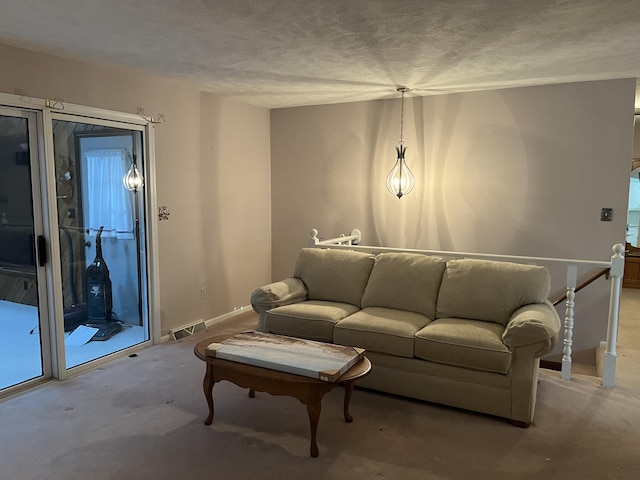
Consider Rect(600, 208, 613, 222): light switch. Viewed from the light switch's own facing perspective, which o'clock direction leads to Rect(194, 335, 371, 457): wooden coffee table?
The wooden coffee table is roughly at 1 o'clock from the light switch.

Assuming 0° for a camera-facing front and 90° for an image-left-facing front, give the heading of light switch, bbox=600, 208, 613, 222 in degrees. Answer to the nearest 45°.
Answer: approximately 0°

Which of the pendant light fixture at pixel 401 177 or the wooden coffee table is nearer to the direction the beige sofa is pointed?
the wooden coffee table

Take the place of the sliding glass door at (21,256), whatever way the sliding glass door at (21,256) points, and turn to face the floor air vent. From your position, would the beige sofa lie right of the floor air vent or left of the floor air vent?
right

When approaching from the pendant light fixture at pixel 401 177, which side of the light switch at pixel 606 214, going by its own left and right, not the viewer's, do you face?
right

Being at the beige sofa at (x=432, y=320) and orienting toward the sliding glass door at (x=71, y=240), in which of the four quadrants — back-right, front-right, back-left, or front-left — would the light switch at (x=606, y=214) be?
back-right

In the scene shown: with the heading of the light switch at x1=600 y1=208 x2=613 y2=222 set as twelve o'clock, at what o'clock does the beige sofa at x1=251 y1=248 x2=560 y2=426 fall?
The beige sofa is roughly at 1 o'clock from the light switch.

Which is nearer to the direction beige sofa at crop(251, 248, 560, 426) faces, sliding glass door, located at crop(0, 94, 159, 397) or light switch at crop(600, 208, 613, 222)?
the sliding glass door

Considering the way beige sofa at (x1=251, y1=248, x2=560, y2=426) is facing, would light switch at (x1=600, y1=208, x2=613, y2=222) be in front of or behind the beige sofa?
behind

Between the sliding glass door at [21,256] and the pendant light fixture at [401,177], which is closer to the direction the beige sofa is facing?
the sliding glass door

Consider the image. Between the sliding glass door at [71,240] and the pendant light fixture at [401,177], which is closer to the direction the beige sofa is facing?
the sliding glass door

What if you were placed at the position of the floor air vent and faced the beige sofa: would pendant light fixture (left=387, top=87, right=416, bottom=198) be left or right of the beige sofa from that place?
left

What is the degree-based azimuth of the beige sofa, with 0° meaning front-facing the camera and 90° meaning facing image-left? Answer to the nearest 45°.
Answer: approximately 45°
